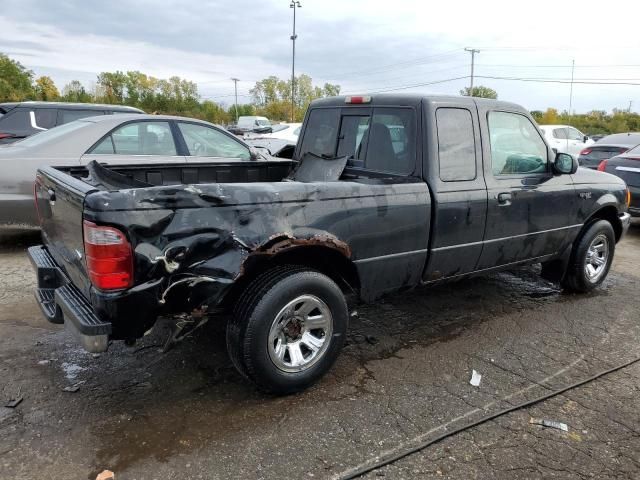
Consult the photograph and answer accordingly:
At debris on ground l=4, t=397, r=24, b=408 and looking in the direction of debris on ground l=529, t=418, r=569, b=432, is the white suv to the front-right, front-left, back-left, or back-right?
front-left

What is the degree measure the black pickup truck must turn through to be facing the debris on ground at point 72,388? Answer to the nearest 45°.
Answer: approximately 135° to its left

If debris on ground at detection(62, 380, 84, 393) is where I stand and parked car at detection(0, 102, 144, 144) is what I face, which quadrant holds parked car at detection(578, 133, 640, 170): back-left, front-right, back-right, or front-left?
front-right

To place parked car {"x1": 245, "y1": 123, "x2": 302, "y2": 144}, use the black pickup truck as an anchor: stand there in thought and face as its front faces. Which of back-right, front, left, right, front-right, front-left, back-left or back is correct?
front-left

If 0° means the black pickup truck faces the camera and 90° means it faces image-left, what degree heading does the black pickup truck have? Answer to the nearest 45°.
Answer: approximately 225°

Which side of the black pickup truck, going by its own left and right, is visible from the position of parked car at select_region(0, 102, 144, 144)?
left

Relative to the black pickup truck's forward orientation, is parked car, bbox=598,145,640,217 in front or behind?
in front

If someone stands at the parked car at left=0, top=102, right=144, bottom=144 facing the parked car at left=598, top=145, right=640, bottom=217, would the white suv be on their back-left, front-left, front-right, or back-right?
front-left

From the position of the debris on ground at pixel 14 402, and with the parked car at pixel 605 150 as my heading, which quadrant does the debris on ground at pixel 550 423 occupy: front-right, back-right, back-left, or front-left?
front-right

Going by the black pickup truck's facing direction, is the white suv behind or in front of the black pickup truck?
in front
